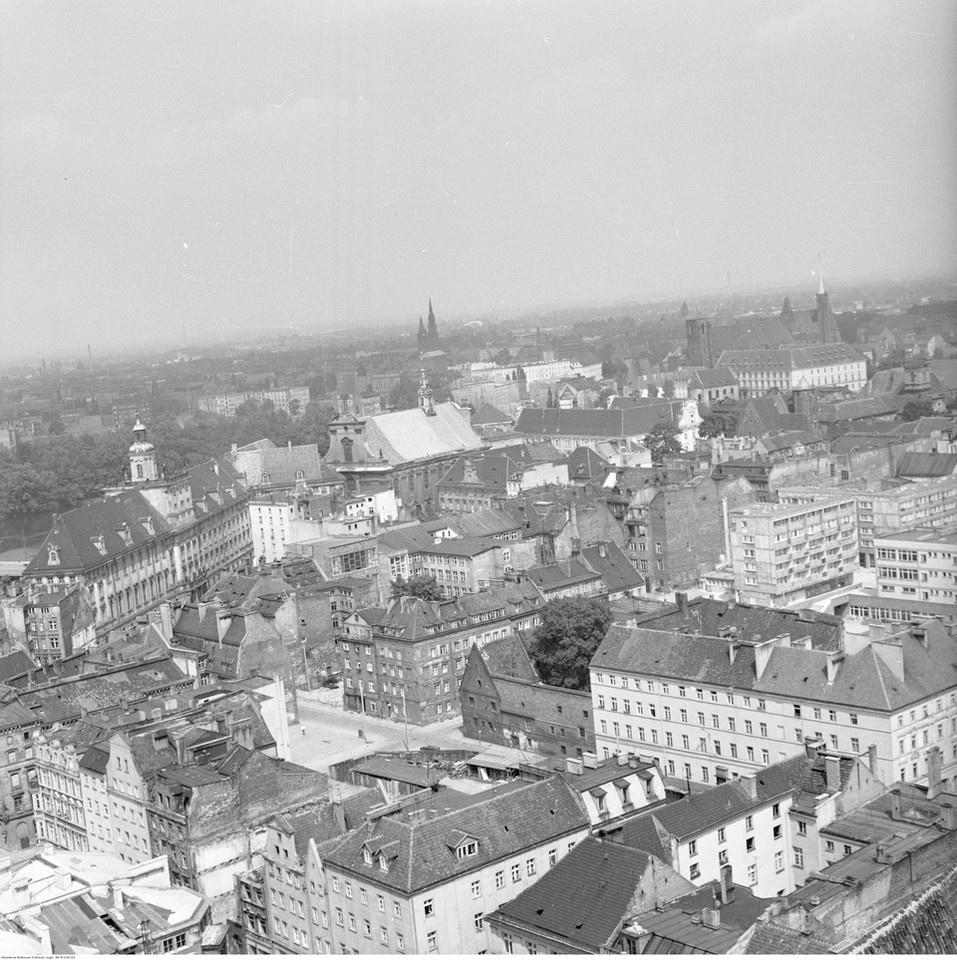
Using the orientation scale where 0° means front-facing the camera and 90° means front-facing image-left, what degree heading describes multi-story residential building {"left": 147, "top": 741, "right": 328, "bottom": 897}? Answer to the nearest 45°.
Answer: approximately 45°

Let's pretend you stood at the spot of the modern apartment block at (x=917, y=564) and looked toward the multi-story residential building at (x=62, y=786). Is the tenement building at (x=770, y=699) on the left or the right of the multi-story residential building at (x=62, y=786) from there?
left

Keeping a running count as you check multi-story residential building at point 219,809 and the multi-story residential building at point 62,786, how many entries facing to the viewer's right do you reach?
0

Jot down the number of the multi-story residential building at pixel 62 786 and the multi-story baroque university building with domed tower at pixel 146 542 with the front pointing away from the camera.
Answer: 0

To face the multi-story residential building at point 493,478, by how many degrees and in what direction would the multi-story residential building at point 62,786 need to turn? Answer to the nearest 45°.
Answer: approximately 180°

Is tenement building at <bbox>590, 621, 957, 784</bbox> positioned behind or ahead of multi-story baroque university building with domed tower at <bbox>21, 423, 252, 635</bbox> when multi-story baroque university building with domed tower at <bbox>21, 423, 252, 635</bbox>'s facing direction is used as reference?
ahead

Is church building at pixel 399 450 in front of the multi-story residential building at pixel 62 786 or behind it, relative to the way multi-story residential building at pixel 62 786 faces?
behind
